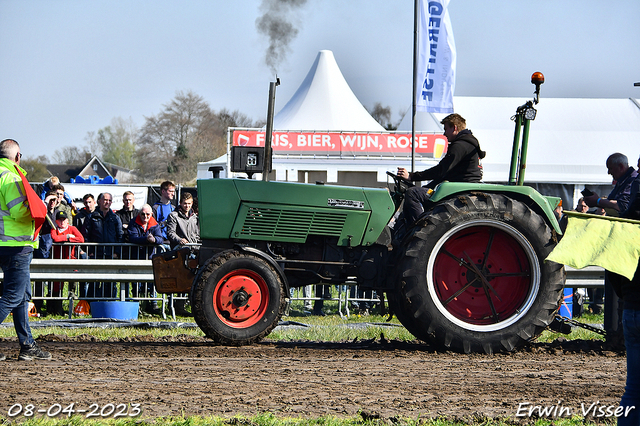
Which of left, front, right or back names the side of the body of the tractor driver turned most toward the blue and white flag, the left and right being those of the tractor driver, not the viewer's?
right

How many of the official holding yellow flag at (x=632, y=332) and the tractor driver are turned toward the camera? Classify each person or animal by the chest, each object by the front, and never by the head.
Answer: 0

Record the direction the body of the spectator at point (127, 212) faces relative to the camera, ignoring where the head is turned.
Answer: toward the camera

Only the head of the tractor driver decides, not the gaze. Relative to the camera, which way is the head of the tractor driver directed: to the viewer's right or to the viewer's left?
to the viewer's left

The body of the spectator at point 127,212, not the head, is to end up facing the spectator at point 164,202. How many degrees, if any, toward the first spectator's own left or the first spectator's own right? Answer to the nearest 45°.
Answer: approximately 45° to the first spectator's own left

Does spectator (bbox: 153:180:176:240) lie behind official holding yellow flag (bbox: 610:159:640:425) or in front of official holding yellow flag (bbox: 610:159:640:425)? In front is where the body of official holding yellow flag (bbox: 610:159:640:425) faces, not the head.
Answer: in front

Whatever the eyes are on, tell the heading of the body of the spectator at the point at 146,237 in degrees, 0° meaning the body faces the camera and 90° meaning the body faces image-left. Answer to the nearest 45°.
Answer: approximately 0°

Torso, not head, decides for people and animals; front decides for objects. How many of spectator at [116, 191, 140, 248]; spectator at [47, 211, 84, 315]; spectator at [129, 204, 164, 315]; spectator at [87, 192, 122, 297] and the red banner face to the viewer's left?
0

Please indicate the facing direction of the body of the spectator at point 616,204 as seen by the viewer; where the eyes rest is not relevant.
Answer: to the viewer's left

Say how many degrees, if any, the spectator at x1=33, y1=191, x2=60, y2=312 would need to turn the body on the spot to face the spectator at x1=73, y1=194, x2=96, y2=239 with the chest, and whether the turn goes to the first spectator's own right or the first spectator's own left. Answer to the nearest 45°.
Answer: approximately 90° to the first spectator's own left

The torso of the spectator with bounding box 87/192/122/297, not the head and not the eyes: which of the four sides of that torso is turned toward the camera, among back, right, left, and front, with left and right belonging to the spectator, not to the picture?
front

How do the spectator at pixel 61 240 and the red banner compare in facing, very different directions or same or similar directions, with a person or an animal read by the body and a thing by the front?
same or similar directions

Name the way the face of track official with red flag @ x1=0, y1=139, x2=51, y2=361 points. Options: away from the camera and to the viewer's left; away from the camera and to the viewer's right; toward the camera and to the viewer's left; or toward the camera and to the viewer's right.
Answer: away from the camera and to the viewer's right

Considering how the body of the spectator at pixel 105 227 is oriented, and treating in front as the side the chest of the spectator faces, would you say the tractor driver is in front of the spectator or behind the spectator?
in front

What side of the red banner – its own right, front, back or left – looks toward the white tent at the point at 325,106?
back
